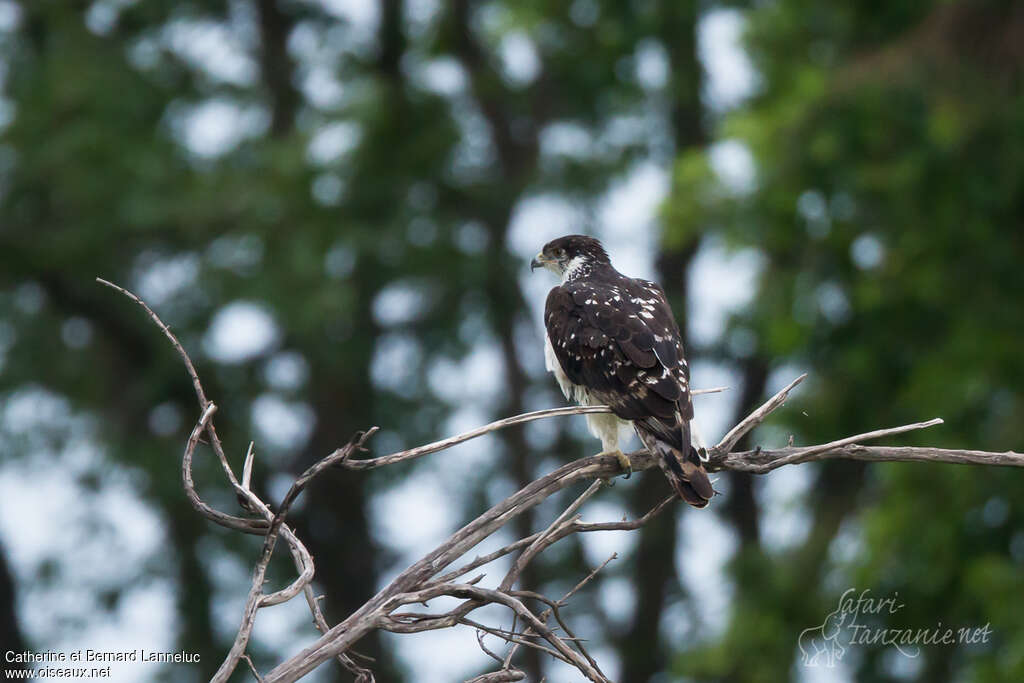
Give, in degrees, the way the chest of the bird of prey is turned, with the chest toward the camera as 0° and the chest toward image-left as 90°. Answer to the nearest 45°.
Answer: approximately 135°

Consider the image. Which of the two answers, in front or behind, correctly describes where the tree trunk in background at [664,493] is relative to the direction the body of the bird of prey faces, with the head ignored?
in front
